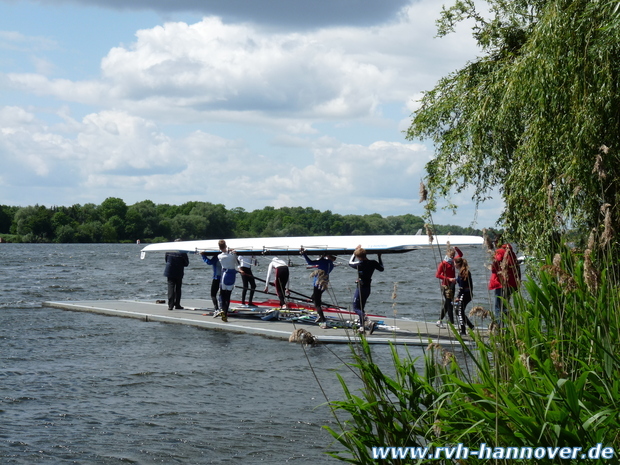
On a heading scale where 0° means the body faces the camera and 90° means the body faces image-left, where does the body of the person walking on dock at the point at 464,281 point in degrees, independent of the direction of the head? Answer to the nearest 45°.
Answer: approximately 90°
